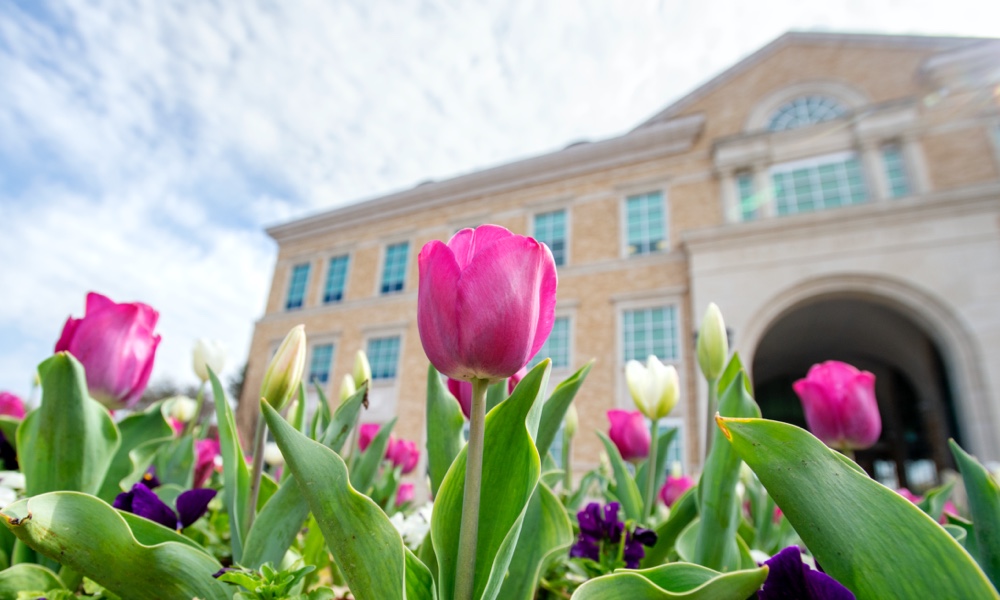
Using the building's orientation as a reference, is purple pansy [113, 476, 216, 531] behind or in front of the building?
in front

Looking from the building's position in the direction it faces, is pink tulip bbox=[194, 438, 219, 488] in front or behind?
in front

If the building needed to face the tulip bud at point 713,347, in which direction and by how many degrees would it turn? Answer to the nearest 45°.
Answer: approximately 45° to its left

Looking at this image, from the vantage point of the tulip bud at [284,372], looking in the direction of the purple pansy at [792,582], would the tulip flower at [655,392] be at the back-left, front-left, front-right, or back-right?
front-left

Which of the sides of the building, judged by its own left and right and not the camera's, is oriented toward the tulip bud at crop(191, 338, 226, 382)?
front

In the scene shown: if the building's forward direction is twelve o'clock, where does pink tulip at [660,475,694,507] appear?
The pink tulip is roughly at 11 o'clock from the building.

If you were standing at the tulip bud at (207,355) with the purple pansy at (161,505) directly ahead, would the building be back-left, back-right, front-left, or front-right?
back-left

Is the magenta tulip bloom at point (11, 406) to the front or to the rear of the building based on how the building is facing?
to the front
